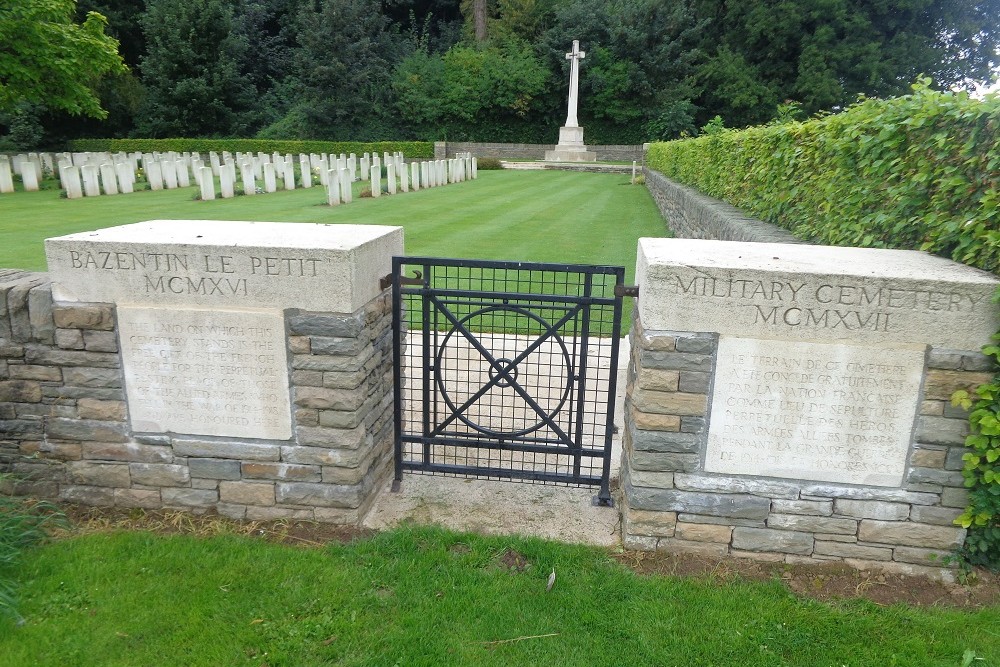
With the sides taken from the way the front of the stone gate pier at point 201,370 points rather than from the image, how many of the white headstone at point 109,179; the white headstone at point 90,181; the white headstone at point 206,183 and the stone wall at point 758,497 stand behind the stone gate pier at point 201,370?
3

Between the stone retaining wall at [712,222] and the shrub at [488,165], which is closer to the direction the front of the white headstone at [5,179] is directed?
the stone retaining wall

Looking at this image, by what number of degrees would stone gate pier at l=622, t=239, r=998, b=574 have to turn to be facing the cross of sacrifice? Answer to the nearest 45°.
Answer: approximately 180°

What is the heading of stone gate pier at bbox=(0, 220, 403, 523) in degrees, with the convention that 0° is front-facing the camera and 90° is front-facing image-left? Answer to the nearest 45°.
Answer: approximately 0°

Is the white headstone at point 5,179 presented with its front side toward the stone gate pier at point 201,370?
yes

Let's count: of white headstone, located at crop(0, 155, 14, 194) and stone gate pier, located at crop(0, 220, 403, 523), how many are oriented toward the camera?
2

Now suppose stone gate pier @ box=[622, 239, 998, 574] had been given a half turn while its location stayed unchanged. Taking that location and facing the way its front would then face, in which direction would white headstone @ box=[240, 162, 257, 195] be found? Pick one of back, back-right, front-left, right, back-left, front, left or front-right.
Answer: front-left

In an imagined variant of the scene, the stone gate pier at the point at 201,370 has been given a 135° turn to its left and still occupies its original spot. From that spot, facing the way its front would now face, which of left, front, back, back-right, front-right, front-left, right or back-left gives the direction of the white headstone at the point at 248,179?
front-left

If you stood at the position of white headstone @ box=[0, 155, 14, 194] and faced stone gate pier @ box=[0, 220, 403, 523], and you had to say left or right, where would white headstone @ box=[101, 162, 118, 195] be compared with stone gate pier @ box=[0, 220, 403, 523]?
left

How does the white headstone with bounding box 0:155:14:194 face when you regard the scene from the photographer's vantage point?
facing the viewer

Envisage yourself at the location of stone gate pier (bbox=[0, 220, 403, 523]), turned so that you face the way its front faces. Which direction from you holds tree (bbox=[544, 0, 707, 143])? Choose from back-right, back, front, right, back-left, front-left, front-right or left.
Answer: back-left

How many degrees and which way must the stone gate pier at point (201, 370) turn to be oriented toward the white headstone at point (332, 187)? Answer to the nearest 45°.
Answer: approximately 180°

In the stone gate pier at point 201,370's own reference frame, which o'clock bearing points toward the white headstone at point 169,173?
The white headstone is roughly at 6 o'clock from the stone gate pier.

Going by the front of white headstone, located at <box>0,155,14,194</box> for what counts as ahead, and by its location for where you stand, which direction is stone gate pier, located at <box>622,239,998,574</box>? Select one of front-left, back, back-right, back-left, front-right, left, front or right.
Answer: front

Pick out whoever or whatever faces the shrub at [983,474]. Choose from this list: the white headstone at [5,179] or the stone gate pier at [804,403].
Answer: the white headstone

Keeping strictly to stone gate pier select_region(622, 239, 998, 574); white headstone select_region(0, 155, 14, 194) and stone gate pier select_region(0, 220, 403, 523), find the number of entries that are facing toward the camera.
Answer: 3

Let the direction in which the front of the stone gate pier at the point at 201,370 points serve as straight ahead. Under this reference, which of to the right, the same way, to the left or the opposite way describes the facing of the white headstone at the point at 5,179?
the same way

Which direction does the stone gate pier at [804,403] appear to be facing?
toward the camera
